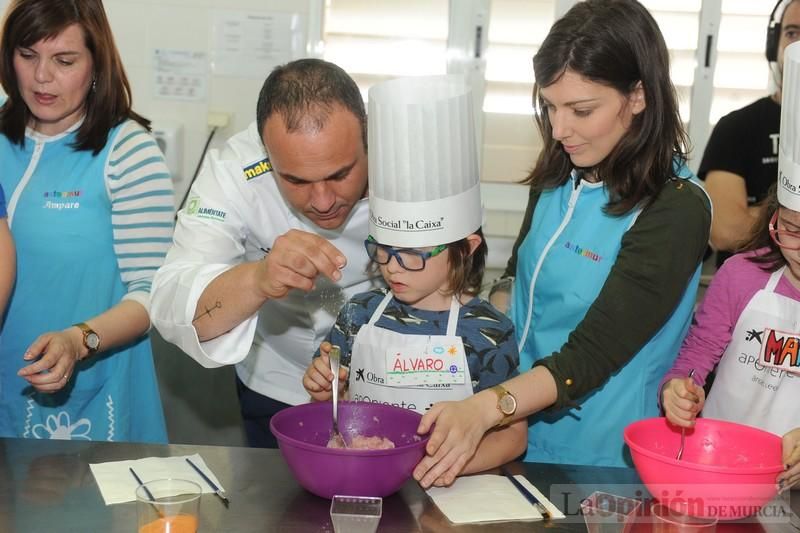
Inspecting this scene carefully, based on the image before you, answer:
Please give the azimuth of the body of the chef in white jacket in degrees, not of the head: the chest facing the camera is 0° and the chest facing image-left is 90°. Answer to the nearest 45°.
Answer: approximately 315°

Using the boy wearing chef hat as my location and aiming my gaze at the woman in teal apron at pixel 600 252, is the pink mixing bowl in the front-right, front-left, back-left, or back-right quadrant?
front-right

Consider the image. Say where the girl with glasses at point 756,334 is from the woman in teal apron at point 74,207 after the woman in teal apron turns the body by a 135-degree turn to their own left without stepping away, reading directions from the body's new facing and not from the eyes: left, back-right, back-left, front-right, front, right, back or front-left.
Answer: front-right

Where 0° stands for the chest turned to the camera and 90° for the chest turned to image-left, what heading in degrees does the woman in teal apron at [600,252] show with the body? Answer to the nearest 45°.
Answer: approximately 45°

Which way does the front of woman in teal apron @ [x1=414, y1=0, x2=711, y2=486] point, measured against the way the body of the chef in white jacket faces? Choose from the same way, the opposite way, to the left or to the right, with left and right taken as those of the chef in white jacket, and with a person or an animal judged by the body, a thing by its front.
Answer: to the right

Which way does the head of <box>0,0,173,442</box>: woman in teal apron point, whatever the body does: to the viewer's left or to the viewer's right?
to the viewer's right

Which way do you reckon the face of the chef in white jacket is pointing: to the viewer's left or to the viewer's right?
to the viewer's right

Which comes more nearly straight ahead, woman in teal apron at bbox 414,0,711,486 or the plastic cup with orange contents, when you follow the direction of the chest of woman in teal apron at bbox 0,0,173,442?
the plastic cup with orange contents

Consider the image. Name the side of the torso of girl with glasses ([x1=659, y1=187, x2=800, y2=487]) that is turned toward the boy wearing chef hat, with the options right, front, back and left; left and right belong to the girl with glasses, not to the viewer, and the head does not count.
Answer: right

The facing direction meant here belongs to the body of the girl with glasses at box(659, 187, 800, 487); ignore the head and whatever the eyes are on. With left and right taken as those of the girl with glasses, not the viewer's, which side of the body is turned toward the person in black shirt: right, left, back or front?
back

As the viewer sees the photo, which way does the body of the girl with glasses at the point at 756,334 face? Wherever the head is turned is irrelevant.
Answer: toward the camera

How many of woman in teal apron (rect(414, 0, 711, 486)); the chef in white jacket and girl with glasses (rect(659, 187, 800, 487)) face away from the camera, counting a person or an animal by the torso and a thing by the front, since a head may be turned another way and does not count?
0

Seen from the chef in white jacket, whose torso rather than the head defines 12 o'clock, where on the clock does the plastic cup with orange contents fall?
The plastic cup with orange contents is roughly at 2 o'clock from the chef in white jacket.

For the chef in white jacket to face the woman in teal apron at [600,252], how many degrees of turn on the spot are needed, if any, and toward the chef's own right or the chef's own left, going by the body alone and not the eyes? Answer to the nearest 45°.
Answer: approximately 45° to the chef's own left

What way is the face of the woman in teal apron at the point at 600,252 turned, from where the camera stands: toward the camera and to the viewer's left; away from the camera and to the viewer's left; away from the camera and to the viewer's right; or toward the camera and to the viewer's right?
toward the camera and to the viewer's left

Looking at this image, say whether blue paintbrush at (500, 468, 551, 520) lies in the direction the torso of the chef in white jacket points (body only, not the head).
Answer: yes

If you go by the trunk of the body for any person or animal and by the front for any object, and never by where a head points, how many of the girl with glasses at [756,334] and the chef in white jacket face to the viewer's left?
0

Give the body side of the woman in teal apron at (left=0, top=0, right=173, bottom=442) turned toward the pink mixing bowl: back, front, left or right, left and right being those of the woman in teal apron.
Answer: left
